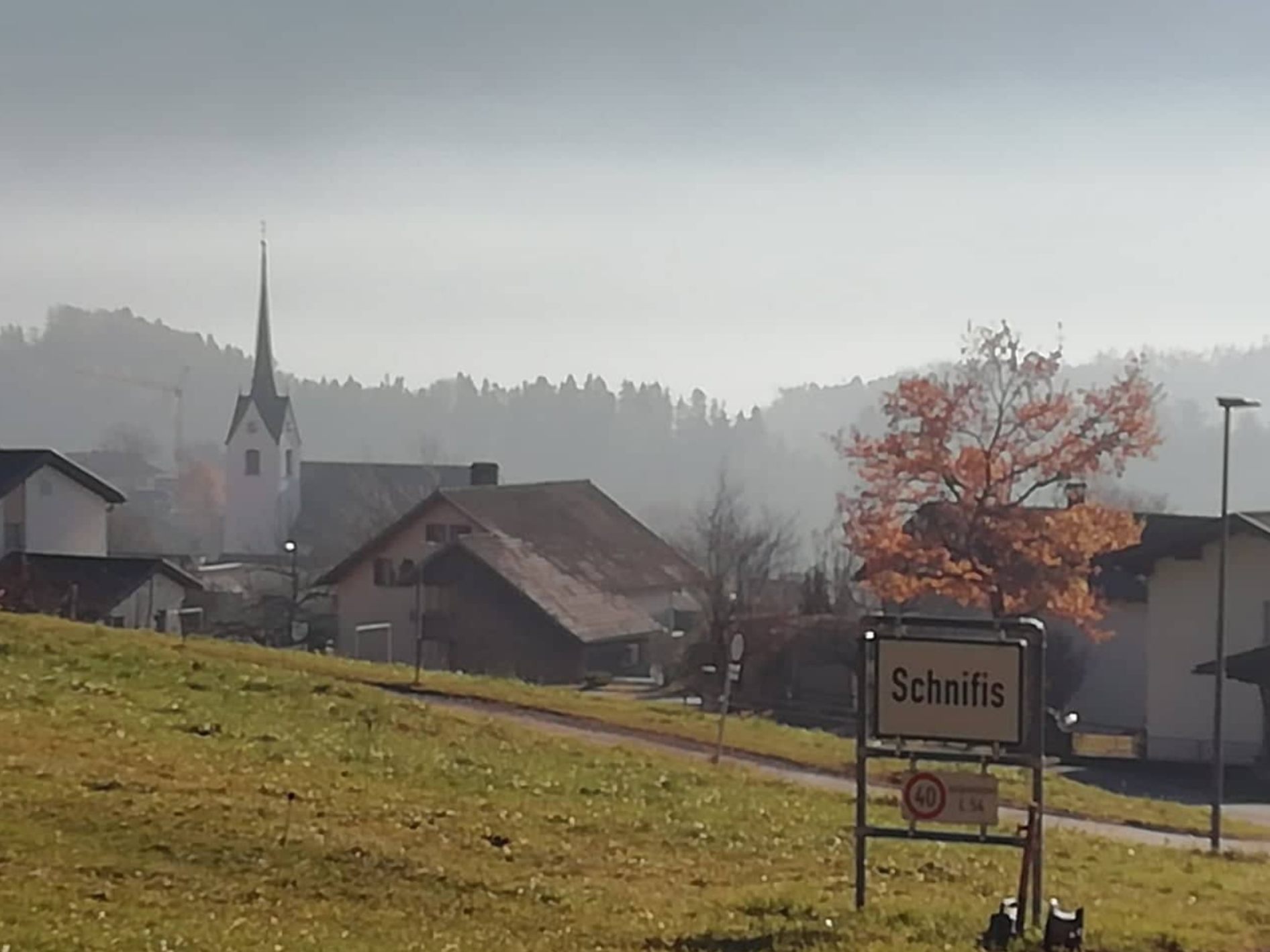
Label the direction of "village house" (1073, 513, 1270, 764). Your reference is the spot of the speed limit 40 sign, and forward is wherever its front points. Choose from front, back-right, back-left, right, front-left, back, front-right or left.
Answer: back

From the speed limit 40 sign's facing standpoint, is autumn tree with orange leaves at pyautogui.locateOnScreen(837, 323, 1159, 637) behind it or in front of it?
behind

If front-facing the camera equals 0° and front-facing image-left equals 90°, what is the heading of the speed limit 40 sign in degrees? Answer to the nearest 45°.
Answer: approximately 0°

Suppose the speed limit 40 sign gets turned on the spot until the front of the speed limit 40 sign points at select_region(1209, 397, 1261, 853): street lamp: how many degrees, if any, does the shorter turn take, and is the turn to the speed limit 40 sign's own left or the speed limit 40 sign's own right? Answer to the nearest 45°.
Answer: approximately 180°

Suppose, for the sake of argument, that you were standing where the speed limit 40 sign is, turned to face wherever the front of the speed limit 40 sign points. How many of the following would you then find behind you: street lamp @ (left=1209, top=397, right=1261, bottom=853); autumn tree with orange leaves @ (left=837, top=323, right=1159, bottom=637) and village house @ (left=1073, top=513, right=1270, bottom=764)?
3
